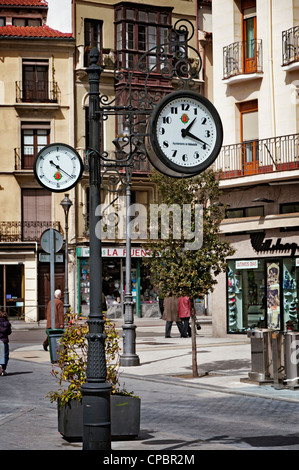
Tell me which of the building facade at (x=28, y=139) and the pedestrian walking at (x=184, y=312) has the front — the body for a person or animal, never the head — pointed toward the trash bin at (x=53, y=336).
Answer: the building facade

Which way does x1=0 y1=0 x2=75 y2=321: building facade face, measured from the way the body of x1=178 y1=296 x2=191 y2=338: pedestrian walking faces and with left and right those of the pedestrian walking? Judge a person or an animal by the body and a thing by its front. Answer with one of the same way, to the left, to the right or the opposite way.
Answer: the opposite way

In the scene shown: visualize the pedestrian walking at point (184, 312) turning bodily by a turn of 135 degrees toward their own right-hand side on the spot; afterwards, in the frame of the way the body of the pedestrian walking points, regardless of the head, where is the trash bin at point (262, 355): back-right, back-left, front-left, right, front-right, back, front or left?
front-right

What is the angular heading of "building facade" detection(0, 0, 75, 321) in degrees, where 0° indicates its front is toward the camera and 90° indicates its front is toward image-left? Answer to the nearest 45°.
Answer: approximately 0°

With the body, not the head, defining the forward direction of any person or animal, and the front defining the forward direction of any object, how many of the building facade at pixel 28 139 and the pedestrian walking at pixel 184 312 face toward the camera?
1

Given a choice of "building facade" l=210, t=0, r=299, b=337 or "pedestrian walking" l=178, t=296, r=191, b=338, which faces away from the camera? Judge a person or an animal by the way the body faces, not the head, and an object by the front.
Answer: the pedestrian walking

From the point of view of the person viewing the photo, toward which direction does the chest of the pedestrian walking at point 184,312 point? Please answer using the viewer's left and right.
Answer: facing away from the viewer

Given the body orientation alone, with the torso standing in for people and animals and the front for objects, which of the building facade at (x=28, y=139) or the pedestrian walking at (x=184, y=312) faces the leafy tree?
the building facade

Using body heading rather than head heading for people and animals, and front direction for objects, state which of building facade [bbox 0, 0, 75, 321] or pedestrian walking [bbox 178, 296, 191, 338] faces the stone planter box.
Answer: the building facade

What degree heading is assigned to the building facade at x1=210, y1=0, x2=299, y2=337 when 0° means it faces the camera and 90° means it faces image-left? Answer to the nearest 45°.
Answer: approximately 45°

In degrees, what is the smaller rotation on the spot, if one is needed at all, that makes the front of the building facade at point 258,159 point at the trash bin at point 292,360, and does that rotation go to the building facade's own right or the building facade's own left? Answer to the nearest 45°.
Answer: approximately 45° to the building facade's own left

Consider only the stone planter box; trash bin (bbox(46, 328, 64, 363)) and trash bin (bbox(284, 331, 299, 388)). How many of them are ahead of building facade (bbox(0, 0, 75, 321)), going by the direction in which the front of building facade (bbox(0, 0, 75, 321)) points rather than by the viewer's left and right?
3
